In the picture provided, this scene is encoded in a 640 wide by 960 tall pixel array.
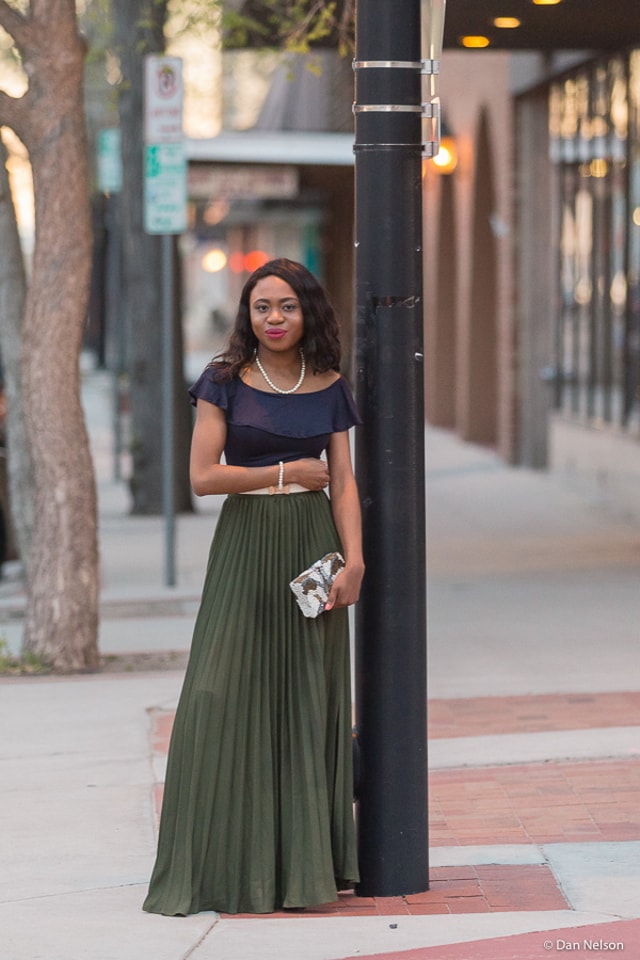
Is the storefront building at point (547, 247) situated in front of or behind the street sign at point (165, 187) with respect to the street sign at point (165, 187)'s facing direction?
behind

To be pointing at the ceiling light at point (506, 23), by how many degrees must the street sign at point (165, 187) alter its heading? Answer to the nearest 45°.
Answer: approximately 90° to its left

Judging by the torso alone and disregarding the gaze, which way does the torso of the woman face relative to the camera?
toward the camera

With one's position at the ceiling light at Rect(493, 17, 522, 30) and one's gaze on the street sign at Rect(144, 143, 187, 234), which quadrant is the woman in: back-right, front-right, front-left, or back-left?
front-left

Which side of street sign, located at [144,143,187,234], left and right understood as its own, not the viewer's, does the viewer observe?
front

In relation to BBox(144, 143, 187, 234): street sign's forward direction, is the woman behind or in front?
in front

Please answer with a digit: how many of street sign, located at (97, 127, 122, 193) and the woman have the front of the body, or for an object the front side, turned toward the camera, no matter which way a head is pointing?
2

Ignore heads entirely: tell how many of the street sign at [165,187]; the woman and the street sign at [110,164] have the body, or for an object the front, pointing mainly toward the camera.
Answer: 3

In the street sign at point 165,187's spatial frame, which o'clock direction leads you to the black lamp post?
The black lamp post is roughly at 12 o'clock from the street sign.

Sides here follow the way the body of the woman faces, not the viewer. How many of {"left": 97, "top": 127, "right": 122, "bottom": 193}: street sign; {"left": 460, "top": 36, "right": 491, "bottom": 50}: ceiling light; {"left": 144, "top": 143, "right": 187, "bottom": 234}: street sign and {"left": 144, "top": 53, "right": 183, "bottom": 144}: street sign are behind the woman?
4
